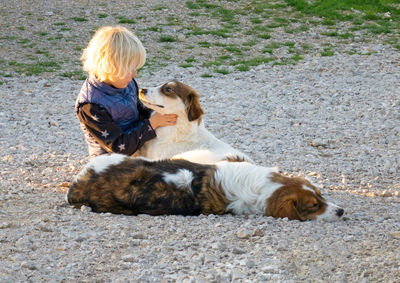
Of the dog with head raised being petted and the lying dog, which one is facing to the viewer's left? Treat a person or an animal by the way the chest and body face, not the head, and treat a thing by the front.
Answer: the dog with head raised being petted

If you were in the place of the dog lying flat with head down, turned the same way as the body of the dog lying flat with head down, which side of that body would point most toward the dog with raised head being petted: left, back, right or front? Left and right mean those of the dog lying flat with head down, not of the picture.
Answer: left

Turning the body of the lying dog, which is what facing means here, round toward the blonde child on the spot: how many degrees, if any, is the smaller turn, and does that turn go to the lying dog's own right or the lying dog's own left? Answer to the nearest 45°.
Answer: approximately 135° to the lying dog's own left

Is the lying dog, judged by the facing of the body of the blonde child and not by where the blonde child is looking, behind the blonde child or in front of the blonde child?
in front

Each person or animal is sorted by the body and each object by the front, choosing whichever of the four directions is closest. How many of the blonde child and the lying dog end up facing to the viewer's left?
0

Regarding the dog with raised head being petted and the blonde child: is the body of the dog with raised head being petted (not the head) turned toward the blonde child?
yes

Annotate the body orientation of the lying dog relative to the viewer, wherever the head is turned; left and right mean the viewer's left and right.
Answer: facing to the right of the viewer

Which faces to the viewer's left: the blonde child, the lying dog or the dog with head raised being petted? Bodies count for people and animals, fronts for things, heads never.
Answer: the dog with head raised being petted

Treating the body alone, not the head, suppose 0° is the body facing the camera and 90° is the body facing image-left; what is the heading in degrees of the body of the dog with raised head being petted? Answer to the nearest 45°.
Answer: approximately 90°

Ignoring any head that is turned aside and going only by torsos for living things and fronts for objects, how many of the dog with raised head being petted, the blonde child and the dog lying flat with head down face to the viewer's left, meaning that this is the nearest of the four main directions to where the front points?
1

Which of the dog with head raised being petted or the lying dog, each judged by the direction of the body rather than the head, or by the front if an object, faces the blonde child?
the dog with head raised being petted

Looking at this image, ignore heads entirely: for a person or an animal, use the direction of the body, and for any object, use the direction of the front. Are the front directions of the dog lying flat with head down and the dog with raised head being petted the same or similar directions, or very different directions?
very different directions

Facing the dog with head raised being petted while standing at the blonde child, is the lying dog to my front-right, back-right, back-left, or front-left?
front-right

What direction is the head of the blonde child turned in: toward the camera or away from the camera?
away from the camera

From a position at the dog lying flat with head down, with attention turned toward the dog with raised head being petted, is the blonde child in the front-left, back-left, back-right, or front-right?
front-left
